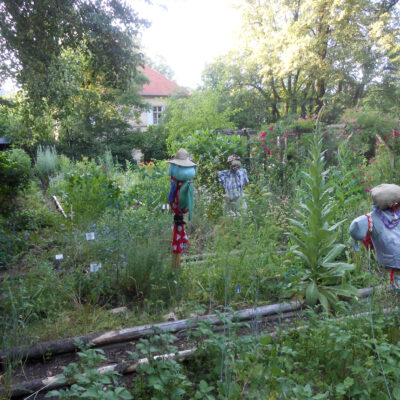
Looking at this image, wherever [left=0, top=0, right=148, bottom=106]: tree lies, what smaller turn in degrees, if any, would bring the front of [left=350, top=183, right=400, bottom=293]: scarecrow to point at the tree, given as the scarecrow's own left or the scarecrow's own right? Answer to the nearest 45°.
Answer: approximately 90° to the scarecrow's own right

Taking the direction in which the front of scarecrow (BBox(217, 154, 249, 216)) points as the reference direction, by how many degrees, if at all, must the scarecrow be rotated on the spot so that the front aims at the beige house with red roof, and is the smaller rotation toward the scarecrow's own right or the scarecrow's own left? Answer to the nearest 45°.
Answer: approximately 180°

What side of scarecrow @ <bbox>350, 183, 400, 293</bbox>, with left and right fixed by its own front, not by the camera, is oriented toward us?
front

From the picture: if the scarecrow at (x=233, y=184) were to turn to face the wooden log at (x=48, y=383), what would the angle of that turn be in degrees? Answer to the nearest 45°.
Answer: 0° — it already faces it

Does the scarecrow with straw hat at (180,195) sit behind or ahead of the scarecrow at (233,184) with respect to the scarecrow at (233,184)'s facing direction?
ahead

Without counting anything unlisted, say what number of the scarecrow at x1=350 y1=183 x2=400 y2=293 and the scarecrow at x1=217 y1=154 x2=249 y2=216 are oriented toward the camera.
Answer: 2

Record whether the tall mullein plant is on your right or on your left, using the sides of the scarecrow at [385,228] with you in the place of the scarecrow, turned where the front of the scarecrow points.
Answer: on your right

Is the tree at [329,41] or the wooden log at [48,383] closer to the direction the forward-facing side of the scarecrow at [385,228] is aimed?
the wooden log

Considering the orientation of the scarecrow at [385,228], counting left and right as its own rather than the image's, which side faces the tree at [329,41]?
back

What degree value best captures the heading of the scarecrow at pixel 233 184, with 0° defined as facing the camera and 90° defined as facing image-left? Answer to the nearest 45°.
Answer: approximately 0°
